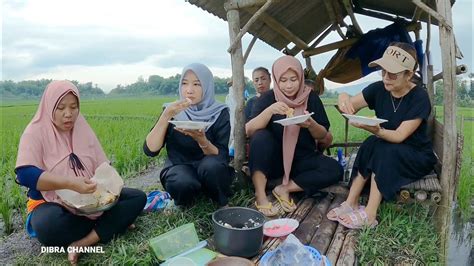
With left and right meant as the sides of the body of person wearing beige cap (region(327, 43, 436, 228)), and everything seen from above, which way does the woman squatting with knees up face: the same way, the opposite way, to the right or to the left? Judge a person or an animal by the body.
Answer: to the left

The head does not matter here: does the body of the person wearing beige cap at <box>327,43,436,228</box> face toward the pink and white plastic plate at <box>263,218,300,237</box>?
yes

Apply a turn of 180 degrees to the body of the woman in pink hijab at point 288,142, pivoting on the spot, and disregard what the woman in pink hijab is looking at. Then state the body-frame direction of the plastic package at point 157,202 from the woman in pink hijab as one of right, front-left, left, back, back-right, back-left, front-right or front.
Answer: left

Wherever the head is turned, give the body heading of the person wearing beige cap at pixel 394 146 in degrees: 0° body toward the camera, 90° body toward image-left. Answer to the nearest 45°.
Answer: approximately 45°

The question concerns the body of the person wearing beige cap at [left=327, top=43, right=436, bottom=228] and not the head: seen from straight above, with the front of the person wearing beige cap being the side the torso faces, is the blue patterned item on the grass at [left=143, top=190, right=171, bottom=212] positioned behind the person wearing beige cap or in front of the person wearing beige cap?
in front

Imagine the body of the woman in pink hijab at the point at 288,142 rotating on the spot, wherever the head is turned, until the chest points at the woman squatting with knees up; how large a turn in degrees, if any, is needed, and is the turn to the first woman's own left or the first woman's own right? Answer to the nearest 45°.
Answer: approximately 45° to the first woman's own right

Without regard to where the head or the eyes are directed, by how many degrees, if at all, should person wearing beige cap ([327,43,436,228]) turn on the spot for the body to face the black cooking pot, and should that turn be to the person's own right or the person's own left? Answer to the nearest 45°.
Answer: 0° — they already face it

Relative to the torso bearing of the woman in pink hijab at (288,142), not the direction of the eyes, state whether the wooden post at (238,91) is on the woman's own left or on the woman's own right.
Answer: on the woman's own right

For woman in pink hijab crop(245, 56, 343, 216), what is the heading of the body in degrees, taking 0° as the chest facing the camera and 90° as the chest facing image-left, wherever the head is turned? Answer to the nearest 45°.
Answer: approximately 0°

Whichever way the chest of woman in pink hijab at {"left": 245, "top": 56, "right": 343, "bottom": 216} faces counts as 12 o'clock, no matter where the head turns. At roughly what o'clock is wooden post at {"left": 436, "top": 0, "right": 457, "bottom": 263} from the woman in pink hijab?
The wooden post is roughly at 9 o'clock from the woman in pink hijab.

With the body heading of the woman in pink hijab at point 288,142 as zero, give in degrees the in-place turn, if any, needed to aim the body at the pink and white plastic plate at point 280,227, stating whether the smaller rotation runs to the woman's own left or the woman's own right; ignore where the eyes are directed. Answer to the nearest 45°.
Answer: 0° — they already face it

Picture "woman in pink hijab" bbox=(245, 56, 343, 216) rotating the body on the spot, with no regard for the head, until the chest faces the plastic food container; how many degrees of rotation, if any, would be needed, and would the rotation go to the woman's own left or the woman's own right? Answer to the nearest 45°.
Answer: approximately 45° to the woman's own right
